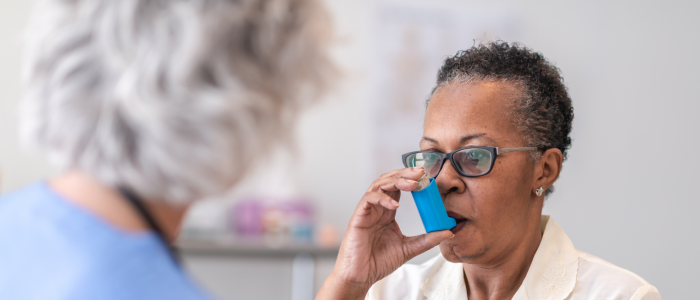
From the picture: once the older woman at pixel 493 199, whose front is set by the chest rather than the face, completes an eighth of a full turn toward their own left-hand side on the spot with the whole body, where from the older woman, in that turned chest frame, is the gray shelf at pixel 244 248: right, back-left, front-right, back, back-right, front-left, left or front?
back-right

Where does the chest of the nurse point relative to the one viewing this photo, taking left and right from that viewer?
facing away from the viewer and to the right of the viewer

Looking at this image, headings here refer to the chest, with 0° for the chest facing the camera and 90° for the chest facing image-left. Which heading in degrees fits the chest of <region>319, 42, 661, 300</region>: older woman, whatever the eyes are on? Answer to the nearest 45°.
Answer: approximately 45°

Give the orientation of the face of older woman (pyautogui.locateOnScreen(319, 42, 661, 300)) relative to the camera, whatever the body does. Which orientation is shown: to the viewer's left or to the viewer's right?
to the viewer's left

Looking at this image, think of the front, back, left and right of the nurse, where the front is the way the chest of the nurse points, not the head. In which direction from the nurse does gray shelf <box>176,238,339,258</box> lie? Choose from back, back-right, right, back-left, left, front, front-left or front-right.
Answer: front-left

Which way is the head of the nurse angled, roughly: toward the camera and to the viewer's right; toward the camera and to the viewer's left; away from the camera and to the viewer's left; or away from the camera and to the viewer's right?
away from the camera and to the viewer's right

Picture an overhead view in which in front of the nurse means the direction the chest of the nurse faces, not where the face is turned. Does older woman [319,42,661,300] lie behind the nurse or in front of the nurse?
in front
